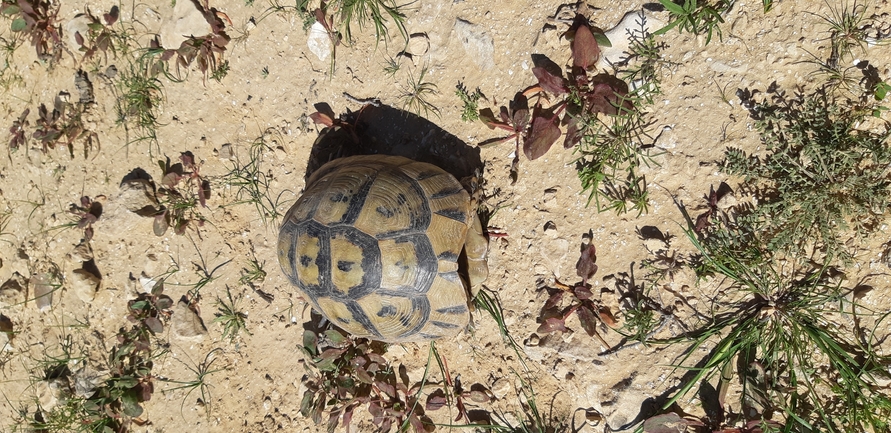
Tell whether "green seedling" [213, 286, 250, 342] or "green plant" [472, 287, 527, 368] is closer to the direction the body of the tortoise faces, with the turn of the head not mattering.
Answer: the green plant

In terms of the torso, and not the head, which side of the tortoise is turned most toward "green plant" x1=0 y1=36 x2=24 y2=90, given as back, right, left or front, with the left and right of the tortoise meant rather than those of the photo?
back

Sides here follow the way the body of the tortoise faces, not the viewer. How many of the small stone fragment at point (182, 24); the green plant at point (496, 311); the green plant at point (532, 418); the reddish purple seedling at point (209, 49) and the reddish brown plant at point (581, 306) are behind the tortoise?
2

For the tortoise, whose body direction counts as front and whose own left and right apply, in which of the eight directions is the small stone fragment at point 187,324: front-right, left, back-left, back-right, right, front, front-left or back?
back-right

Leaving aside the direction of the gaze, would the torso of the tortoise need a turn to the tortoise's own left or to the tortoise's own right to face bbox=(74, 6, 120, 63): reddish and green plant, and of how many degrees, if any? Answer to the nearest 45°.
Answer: approximately 180°

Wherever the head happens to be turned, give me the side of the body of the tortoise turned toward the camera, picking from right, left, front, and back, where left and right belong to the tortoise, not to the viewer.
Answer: right

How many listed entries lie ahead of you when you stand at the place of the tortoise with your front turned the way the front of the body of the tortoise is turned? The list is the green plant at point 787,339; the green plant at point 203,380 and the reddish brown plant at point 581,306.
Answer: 2

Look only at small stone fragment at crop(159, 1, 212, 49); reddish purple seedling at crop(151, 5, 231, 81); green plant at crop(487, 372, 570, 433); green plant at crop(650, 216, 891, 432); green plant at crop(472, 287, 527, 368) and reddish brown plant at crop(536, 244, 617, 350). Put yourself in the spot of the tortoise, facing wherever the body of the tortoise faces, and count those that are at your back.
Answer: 2

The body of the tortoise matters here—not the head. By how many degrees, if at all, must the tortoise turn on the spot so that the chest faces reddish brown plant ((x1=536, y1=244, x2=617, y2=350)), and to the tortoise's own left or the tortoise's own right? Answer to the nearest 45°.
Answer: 0° — it already faces it
